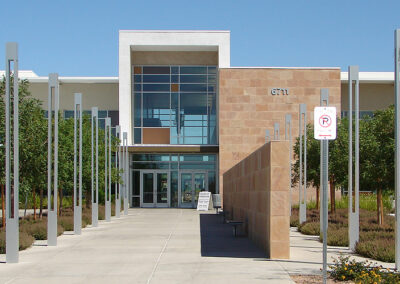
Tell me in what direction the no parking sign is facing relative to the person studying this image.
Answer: facing the viewer

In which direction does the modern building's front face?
toward the camera

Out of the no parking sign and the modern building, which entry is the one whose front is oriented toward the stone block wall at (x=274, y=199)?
the modern building

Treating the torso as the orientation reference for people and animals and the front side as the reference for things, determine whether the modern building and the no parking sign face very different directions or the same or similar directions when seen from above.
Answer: same or similar directions

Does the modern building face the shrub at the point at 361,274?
yes

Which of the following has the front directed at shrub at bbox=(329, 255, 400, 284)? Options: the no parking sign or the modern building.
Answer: the modern building

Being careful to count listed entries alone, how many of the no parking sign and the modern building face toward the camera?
2

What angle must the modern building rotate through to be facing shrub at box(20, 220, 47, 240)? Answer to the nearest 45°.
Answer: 0° — it already faces it

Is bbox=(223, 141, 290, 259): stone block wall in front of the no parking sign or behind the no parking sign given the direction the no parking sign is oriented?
behind

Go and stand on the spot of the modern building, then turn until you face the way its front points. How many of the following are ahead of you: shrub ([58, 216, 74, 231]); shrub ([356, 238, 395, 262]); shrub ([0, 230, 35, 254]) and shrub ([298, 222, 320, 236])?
4

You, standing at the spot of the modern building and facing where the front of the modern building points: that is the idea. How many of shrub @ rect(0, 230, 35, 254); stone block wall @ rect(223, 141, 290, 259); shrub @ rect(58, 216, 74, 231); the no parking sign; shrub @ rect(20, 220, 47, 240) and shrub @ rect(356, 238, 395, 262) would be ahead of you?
6
